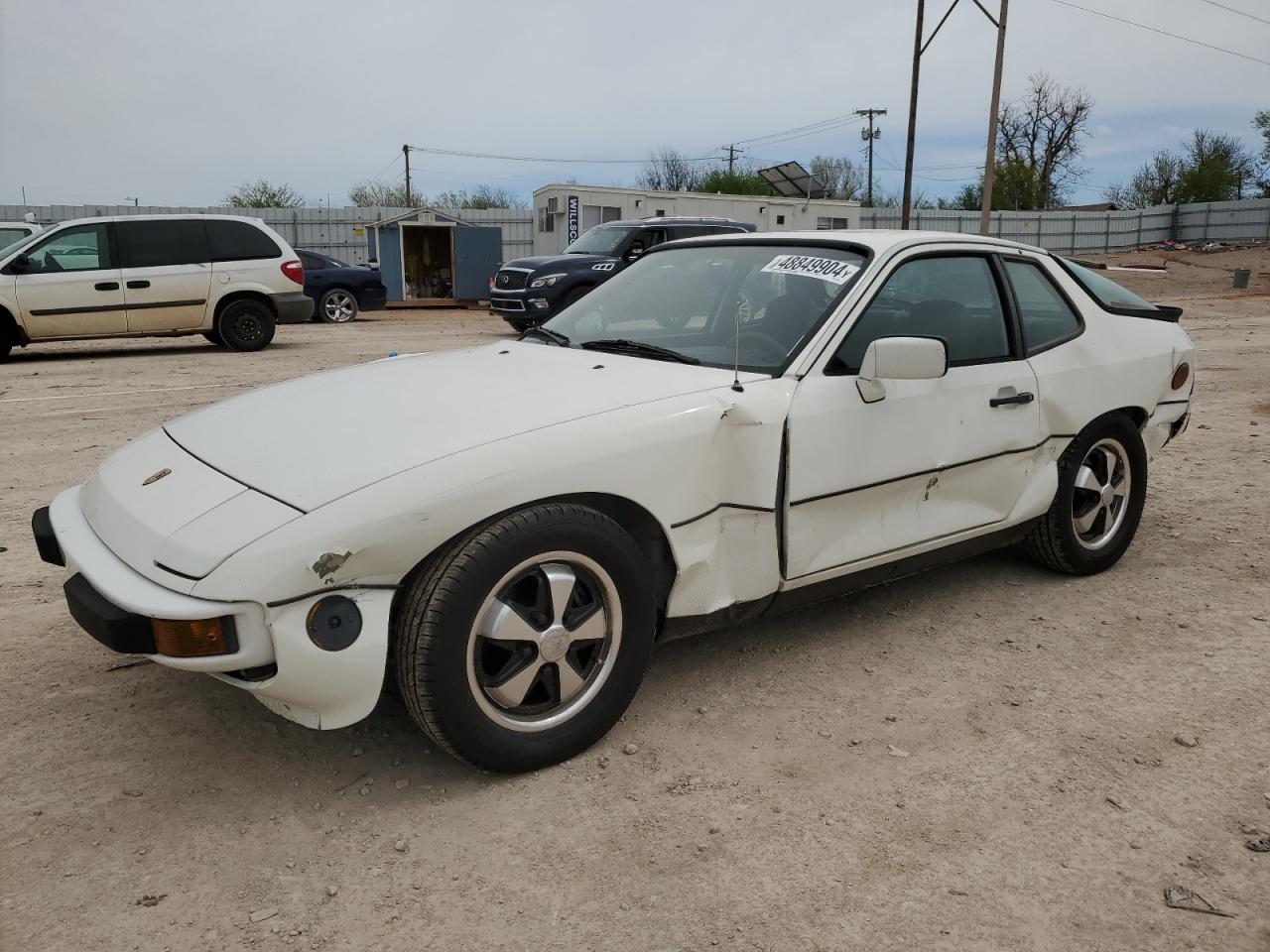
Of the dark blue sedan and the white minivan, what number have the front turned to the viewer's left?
2

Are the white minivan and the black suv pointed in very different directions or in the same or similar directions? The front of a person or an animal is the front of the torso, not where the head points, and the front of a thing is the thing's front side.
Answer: same or similar directions

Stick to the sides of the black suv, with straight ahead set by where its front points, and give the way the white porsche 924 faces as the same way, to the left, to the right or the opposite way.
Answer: the same way

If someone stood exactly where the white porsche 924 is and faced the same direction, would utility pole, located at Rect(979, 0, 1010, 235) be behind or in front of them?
behind

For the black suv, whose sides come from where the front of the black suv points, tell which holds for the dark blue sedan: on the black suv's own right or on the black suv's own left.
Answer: on the black suv's own right

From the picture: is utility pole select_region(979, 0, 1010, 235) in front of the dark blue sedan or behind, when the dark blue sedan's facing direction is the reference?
behind

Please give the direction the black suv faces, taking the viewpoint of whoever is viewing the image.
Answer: facing the viewer and to the left of the viewer

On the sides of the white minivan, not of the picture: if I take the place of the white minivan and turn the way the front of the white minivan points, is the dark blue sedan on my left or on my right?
on my right

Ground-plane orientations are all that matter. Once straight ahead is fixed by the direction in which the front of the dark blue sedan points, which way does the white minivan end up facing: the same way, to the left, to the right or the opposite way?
the same way

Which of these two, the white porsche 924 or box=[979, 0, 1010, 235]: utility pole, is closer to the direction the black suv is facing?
the white porsche 924

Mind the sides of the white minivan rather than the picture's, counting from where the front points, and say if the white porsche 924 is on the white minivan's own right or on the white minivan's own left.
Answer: on the white minivan's own left

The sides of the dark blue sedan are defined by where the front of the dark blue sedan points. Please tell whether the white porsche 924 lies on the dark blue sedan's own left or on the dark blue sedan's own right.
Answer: on the dark blue sedan's own left

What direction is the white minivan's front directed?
to the viewer's left

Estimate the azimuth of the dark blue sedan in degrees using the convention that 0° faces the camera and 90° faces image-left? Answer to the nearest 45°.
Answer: approximately 90°

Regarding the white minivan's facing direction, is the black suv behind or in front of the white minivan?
behind
